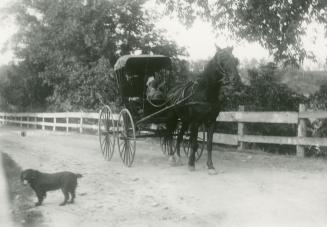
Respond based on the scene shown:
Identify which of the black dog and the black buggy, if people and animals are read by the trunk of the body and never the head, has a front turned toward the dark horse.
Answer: the black buggy

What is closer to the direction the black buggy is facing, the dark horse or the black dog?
the dark horse

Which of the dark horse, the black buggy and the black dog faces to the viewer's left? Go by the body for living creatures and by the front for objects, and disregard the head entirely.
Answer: the black dog

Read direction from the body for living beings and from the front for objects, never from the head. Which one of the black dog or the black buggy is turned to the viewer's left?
the black dog

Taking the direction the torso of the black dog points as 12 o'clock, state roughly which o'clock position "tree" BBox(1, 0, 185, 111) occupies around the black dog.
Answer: The tree is roughly at 3 o'clock from the black dog.

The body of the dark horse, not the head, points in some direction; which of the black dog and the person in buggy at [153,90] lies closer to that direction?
the black dog

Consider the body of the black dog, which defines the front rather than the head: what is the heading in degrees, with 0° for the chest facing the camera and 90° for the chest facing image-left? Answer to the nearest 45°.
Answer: approximately 90°

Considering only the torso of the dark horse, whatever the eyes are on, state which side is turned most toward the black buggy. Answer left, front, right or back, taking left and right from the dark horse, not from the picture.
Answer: back

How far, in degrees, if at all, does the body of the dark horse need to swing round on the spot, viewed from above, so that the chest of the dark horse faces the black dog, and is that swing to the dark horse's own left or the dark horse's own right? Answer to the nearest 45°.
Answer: approximately 90° to the dark horse's own right

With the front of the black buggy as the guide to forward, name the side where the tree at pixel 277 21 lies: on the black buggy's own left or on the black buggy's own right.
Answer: on the black buggy's own left

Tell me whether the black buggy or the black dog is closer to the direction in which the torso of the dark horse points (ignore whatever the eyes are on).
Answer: the black dog

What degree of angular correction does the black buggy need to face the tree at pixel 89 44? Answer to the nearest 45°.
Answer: approximately 135° to its left
